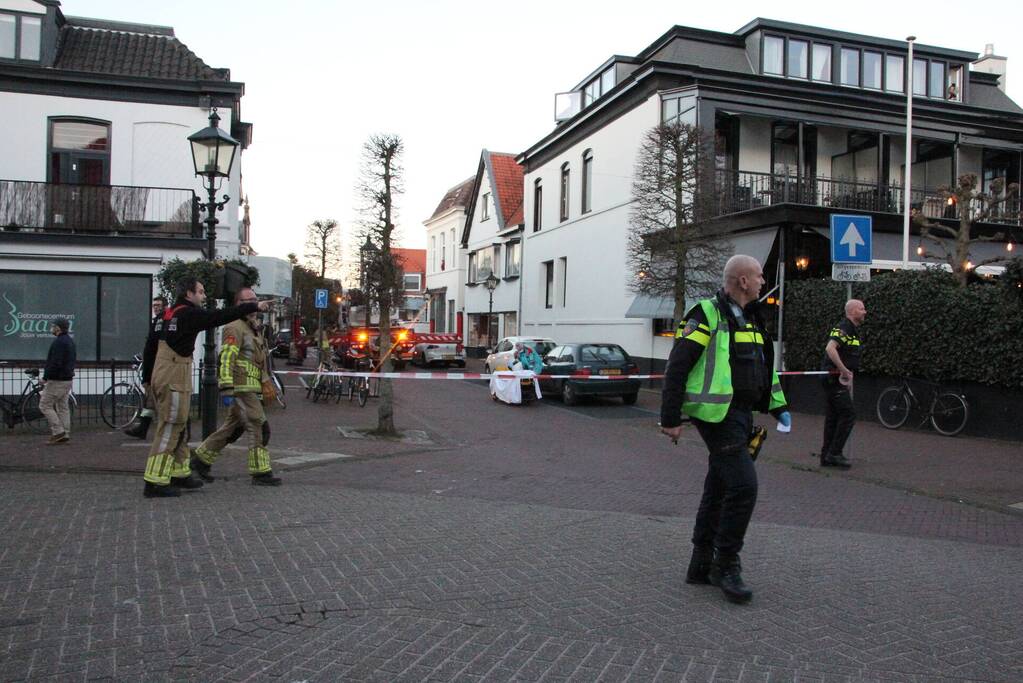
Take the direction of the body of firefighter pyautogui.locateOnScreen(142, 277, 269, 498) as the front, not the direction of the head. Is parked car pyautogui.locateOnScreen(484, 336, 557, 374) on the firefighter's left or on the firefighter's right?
on the firefighter's left

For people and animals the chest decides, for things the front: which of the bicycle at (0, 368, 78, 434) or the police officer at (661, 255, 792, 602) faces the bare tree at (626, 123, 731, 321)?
the bicycle

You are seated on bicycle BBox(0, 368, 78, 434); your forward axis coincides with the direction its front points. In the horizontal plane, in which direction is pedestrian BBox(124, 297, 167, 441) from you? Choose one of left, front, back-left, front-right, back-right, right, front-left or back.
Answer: front-right

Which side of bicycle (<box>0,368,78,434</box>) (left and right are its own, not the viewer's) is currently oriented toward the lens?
right

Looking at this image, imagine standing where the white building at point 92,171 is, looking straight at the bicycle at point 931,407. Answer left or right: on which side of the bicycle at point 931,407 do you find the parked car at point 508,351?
left

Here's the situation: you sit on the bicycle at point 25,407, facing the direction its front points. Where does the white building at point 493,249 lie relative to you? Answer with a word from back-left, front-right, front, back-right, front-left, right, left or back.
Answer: front-left

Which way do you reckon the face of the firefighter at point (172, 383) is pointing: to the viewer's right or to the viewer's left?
to the viewer's right

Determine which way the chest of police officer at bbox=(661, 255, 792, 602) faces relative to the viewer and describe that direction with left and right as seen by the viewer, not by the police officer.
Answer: facing the viewer and to the right of the viewer

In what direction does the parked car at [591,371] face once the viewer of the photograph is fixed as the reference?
facing away from the viewer and to the left of the viewer
